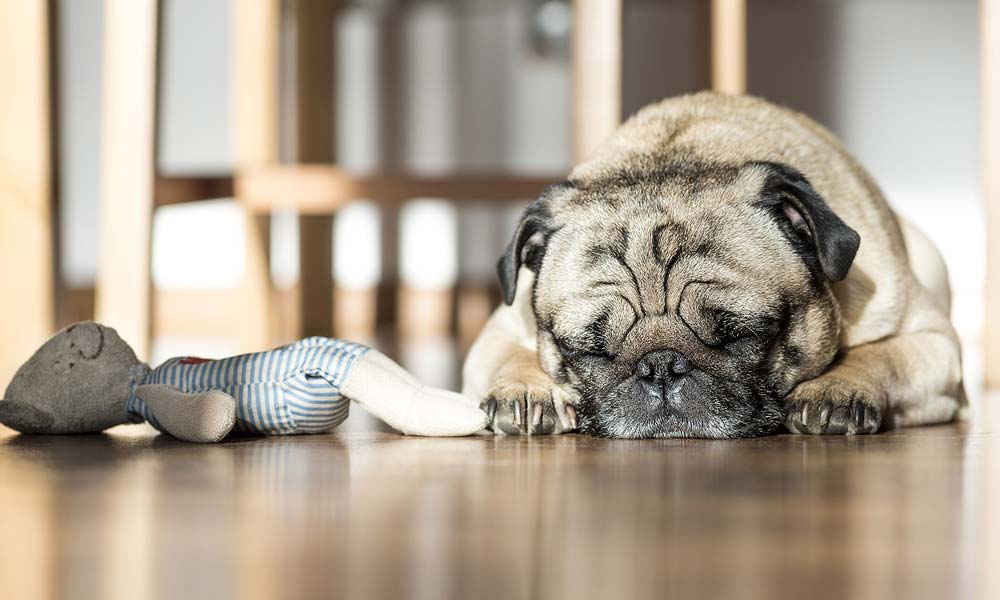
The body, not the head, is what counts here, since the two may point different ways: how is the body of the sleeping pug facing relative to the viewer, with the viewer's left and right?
facing the viewer

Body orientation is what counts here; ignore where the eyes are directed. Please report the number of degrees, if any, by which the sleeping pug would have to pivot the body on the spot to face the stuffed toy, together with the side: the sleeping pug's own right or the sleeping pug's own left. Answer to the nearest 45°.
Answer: approximately 90° to the sleeping pug's own right
